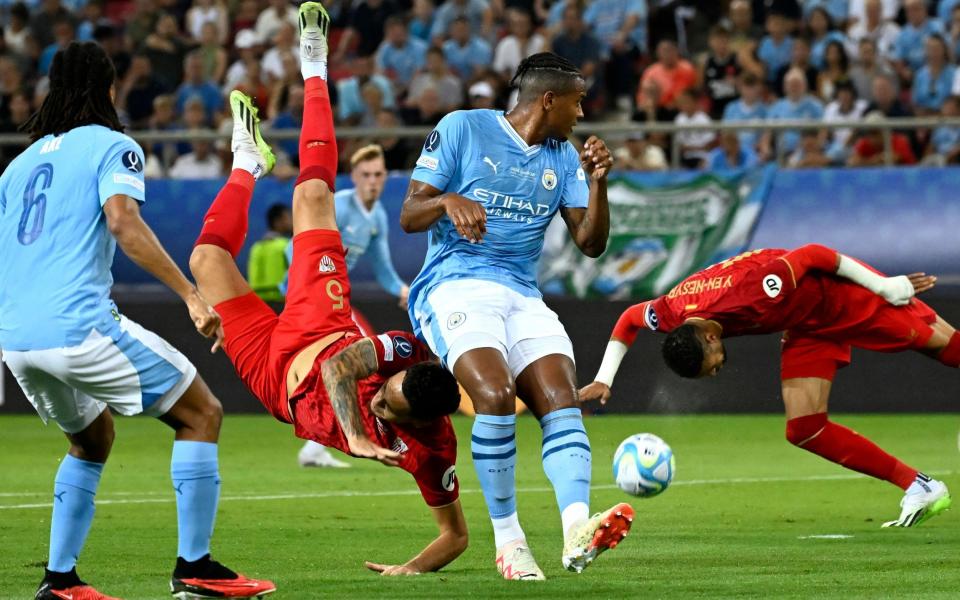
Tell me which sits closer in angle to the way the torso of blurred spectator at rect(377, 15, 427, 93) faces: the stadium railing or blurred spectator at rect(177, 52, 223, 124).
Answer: the stadium railing

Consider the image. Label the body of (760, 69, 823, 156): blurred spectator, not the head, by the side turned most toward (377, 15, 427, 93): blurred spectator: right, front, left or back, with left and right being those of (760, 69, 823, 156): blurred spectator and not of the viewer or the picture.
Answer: right

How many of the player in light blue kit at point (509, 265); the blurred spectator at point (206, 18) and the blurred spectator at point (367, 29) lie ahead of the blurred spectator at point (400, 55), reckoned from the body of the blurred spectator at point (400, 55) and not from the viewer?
1

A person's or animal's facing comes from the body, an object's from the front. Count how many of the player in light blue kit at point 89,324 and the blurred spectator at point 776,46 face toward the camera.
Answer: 1

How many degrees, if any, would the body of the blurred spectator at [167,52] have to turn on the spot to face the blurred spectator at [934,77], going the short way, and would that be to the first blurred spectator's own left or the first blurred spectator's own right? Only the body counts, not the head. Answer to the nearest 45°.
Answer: approximately 45° to the first blurred spectator's own left

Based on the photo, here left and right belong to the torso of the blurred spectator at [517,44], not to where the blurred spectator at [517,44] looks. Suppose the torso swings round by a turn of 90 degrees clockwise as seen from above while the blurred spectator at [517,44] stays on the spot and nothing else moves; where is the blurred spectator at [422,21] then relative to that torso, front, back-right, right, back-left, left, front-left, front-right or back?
front-right

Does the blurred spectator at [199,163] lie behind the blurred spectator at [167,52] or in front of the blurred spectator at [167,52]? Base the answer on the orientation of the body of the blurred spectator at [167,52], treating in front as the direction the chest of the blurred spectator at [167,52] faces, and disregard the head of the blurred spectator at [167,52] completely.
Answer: in front

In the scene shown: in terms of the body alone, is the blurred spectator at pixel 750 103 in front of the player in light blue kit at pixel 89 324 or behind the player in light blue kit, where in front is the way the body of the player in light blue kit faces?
in front

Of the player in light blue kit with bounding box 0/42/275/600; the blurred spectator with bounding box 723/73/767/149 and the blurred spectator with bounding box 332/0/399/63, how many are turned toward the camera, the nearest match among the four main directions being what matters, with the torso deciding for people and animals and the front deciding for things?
2
